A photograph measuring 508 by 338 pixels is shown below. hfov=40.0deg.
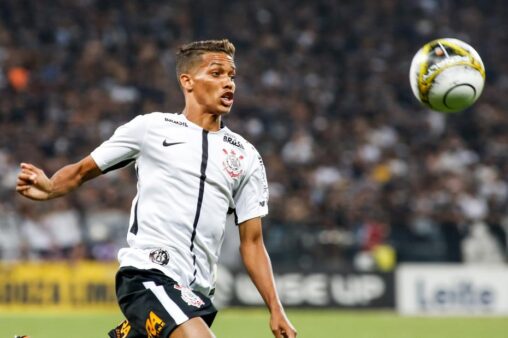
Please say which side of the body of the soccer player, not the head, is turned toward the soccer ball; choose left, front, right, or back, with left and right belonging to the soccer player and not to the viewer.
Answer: left

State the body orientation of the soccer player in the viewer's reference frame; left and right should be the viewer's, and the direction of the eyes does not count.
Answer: facing the viewer and to the right of the viewer
